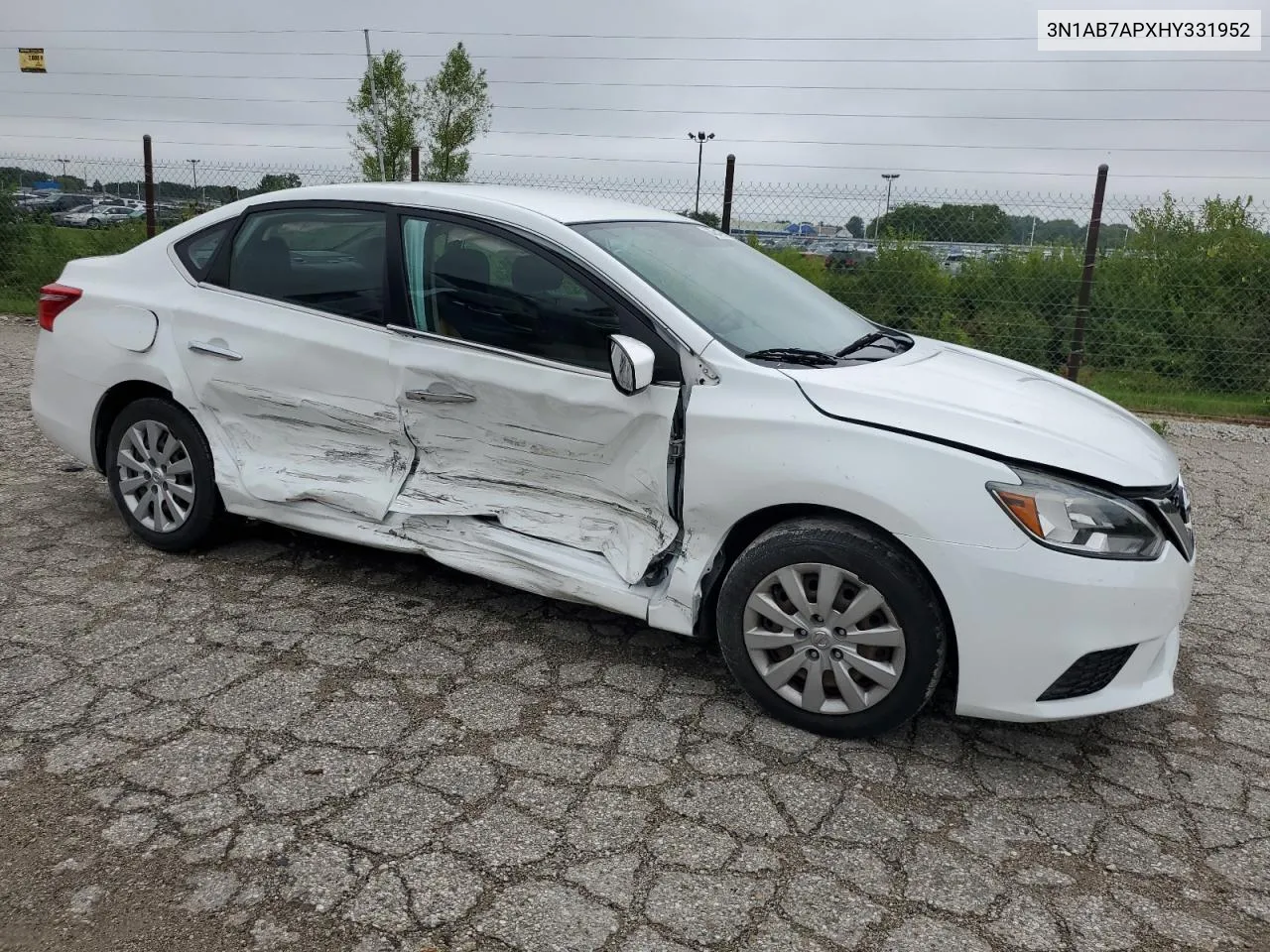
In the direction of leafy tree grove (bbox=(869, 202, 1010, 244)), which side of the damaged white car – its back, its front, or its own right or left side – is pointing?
left

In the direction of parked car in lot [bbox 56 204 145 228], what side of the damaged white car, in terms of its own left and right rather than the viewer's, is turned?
back

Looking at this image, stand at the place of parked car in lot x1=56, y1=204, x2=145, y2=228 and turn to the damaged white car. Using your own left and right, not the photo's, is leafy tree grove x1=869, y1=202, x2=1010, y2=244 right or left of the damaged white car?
left

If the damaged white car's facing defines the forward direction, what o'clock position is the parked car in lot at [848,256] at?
The parked car in lot is roughly at 8 o'clock from the damaged white car.

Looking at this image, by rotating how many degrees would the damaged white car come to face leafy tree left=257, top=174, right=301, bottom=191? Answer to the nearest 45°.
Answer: approximately 180°

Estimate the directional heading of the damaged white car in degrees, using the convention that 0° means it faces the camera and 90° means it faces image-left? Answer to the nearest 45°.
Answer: approximately 315°

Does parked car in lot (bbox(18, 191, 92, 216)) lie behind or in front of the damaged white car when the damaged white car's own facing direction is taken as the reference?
behind
